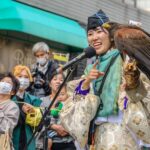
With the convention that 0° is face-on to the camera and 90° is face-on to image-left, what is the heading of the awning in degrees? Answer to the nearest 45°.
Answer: approximately 315°

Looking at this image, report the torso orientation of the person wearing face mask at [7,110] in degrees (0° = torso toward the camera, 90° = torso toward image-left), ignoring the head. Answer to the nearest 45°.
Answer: approximately 45°

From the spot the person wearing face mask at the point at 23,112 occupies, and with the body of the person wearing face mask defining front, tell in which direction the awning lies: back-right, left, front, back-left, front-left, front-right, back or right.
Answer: back

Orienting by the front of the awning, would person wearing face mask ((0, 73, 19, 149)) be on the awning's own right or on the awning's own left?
on the awning's own right

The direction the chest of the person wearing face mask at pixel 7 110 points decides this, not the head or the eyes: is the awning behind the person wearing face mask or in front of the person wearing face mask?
behind
